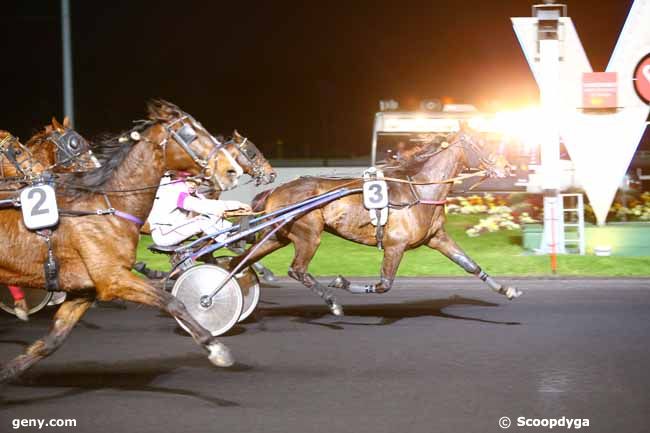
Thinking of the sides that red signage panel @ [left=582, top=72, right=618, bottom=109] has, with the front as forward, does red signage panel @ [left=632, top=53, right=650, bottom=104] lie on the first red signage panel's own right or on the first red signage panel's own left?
on the first red signage panel's own left

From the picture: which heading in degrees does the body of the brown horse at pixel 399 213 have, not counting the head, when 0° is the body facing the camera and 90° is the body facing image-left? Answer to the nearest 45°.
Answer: approximately 270°

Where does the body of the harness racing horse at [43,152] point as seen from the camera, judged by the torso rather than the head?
to the viewer's right

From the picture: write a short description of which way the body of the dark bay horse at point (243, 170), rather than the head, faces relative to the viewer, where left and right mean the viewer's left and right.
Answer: facing to the right of the viewer

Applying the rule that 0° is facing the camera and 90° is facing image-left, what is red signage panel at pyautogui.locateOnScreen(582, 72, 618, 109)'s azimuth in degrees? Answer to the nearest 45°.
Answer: approximately 0°

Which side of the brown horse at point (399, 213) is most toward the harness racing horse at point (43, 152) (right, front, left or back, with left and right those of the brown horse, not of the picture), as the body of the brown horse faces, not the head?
back

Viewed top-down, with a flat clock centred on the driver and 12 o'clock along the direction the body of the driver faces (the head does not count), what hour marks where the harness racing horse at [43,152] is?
The harness racing horse is roughly at 8 o'clock from the driver.

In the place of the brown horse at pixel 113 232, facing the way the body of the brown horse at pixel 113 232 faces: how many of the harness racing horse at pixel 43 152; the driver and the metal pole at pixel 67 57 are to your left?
3

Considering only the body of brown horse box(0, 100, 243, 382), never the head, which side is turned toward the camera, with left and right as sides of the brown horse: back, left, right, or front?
right

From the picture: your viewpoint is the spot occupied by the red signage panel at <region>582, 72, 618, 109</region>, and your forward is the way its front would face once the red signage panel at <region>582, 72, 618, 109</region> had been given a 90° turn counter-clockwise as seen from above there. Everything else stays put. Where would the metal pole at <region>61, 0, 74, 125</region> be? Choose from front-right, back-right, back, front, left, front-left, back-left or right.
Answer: back

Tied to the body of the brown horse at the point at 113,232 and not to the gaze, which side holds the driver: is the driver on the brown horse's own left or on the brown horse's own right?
on the brown horse's own left

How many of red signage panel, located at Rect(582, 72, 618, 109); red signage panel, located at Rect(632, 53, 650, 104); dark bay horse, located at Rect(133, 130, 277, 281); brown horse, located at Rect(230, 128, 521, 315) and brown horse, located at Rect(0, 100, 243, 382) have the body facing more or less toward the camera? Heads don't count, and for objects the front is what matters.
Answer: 2

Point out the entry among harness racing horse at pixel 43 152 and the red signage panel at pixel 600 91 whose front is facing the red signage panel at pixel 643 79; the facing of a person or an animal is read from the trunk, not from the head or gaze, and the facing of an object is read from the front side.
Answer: the harness racing horse
